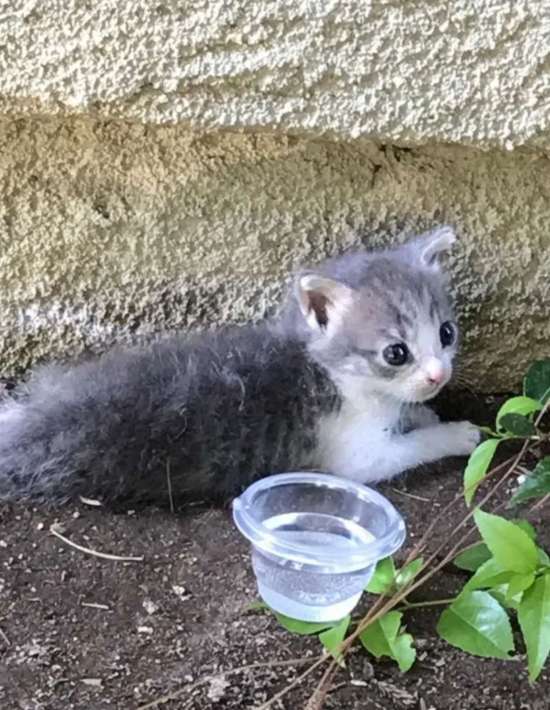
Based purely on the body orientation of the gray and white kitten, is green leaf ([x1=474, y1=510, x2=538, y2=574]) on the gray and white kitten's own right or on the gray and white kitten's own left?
on the gray and white kitten's own right

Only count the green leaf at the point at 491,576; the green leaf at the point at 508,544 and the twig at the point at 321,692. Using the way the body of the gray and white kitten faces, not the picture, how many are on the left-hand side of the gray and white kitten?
0

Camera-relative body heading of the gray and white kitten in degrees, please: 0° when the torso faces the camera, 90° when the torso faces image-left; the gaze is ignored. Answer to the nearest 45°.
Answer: approximately 270°

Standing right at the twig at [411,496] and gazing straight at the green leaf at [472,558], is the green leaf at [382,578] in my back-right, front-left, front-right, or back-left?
front-right

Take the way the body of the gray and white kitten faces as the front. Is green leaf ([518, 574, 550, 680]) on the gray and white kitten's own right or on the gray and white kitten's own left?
on the gray and white kitten's own right

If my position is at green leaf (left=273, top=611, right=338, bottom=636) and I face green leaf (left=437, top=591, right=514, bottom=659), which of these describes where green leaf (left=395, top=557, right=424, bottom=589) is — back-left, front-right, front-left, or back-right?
front-left

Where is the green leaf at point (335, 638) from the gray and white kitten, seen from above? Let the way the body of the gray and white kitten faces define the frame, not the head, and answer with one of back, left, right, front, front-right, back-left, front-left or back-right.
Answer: right

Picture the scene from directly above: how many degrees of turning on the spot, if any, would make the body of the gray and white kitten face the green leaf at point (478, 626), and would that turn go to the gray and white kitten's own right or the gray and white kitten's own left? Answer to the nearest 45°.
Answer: approximately 45° to the gray and white kitten's own right

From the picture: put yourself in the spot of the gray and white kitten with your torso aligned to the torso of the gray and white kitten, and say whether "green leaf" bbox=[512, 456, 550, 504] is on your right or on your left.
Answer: on your right

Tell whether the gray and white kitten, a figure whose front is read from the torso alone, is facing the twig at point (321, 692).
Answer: no
